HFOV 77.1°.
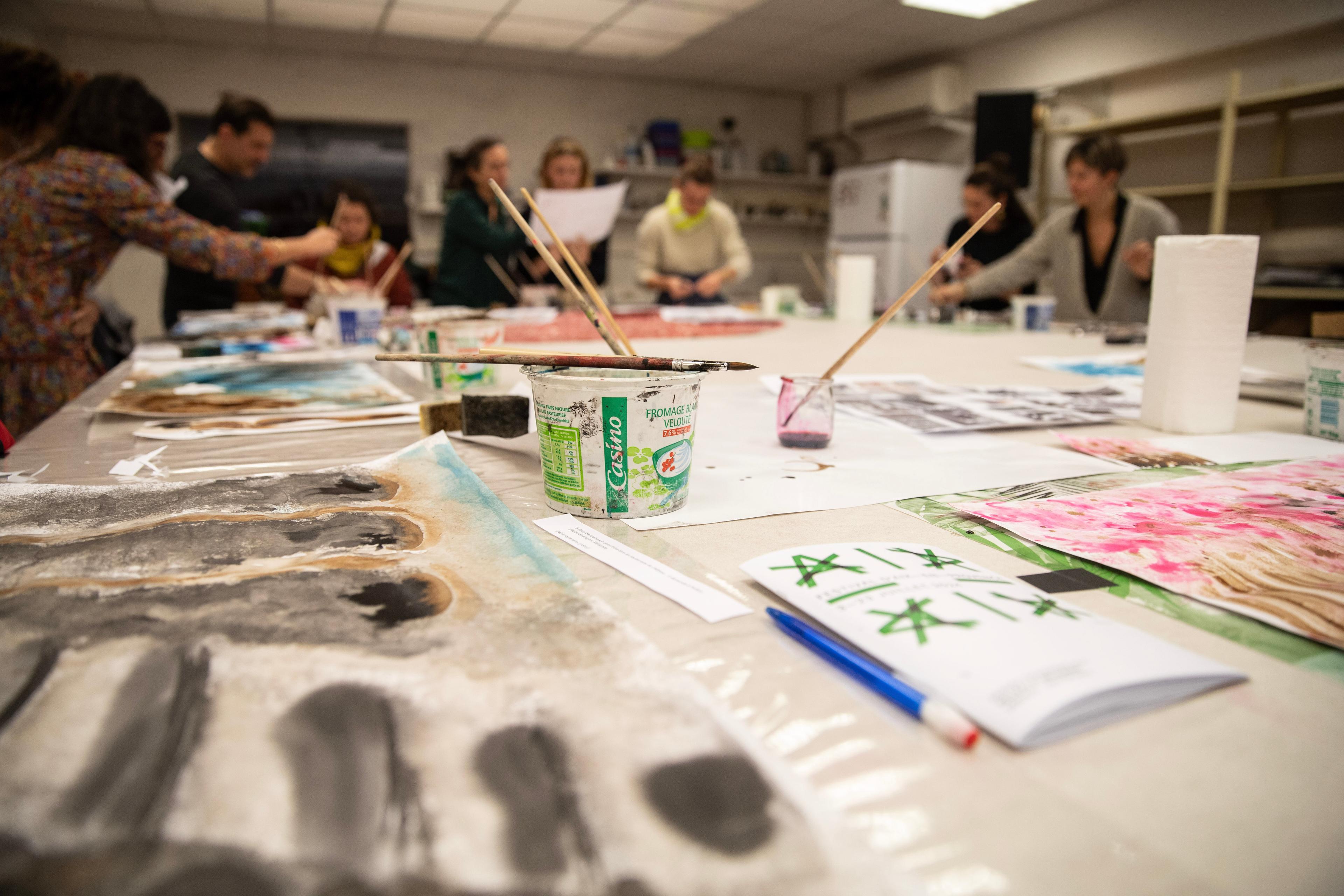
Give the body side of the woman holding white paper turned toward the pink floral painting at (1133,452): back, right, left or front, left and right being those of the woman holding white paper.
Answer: front

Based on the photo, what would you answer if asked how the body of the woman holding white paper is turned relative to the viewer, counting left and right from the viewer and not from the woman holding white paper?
facing the viewer

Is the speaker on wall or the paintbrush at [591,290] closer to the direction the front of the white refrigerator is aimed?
the paintbrush

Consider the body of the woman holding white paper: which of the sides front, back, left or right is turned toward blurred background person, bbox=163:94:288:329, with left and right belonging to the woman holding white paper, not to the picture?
right

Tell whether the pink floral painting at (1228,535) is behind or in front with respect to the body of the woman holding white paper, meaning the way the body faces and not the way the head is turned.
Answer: in front

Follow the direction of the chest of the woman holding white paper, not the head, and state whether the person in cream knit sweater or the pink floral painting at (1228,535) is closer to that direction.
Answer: the pink floral painting

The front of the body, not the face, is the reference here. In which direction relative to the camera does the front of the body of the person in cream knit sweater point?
toward the camera

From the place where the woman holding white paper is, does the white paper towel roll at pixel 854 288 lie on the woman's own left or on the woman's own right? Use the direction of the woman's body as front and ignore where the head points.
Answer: on the woman's own left

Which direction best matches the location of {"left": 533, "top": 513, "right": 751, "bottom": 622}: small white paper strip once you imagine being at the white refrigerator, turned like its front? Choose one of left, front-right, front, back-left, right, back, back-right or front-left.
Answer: front-left

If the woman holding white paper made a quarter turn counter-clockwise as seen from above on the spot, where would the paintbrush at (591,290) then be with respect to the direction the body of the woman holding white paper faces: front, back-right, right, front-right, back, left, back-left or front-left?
right

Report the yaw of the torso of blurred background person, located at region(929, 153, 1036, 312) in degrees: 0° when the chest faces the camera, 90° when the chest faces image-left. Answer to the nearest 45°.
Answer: approximately 45°

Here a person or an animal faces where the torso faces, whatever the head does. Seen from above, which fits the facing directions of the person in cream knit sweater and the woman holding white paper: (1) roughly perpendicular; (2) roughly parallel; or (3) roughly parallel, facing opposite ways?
roughly parallel

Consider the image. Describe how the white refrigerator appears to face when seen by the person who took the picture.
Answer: facing the viewer and to the left of the viewer

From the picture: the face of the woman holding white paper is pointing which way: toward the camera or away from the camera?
toward the camera

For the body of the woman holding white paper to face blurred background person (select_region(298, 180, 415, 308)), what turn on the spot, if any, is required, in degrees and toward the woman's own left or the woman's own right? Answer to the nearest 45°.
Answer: approximately 135° to the woman's own right

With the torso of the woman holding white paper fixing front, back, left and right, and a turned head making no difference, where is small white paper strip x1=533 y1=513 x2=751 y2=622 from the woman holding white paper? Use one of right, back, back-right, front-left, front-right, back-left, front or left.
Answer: front

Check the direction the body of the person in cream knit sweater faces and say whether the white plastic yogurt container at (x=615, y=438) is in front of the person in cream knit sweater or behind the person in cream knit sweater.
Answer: in front
